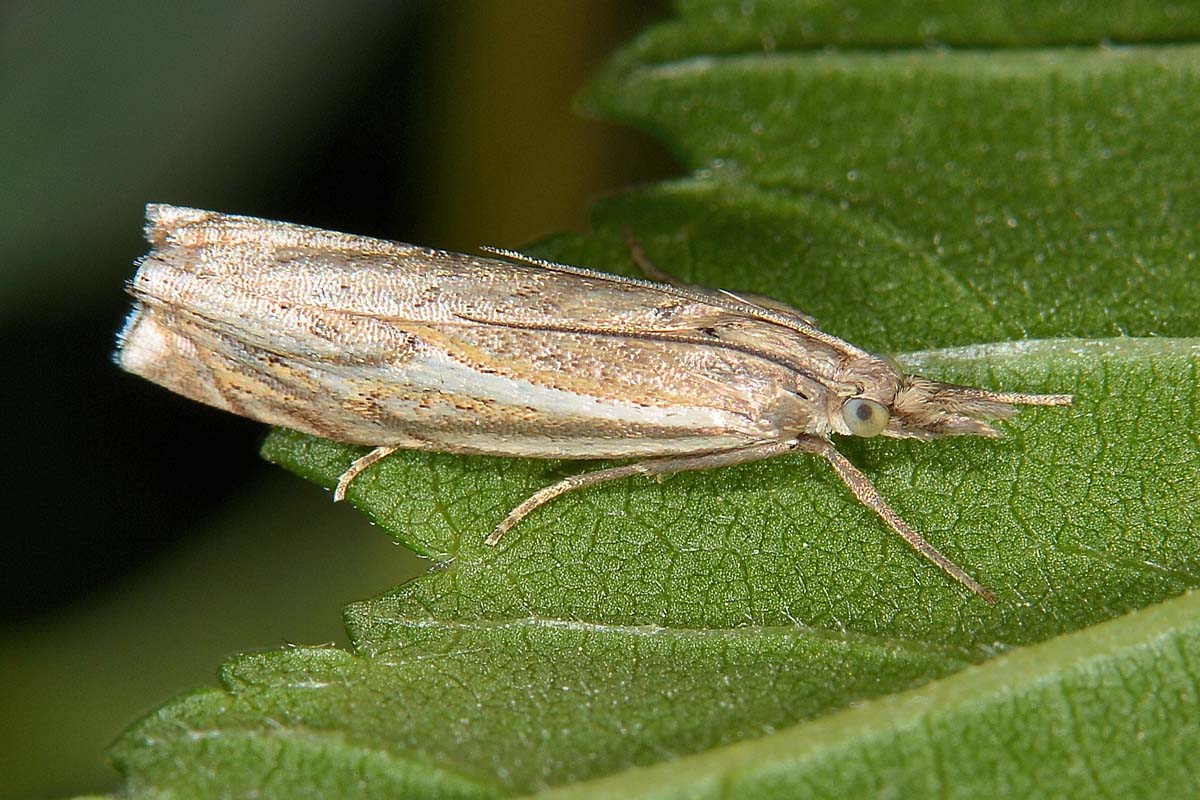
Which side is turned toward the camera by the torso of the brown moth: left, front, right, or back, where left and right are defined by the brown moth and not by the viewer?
right
